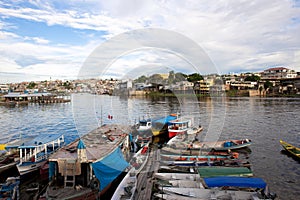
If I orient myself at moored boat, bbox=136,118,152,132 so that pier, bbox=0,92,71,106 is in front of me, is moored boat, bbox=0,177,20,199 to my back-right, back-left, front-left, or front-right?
back-left

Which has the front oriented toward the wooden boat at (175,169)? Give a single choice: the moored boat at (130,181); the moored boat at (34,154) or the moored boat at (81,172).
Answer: the moored boat at (130,181)

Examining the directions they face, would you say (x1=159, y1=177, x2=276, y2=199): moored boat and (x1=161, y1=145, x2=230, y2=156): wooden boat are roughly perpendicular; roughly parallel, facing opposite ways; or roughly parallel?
roughly parallel

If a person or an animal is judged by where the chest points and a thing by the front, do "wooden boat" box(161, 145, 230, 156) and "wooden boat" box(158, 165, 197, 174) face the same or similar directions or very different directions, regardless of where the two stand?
same or similar directions
